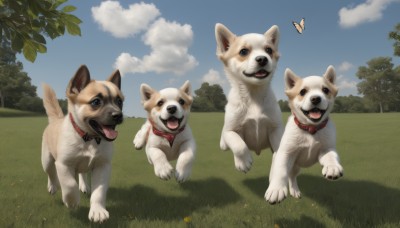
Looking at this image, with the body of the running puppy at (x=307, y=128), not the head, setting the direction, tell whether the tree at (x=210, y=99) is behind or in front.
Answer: behind

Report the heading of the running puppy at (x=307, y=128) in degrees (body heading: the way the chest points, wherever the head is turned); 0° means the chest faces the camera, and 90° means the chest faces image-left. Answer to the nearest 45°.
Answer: approximately 0°

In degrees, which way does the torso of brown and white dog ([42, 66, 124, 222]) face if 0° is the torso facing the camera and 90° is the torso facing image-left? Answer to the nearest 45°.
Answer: approximately 315°

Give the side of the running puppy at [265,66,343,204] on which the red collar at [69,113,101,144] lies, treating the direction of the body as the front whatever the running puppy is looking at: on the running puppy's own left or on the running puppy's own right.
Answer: on the running puppy's own right
